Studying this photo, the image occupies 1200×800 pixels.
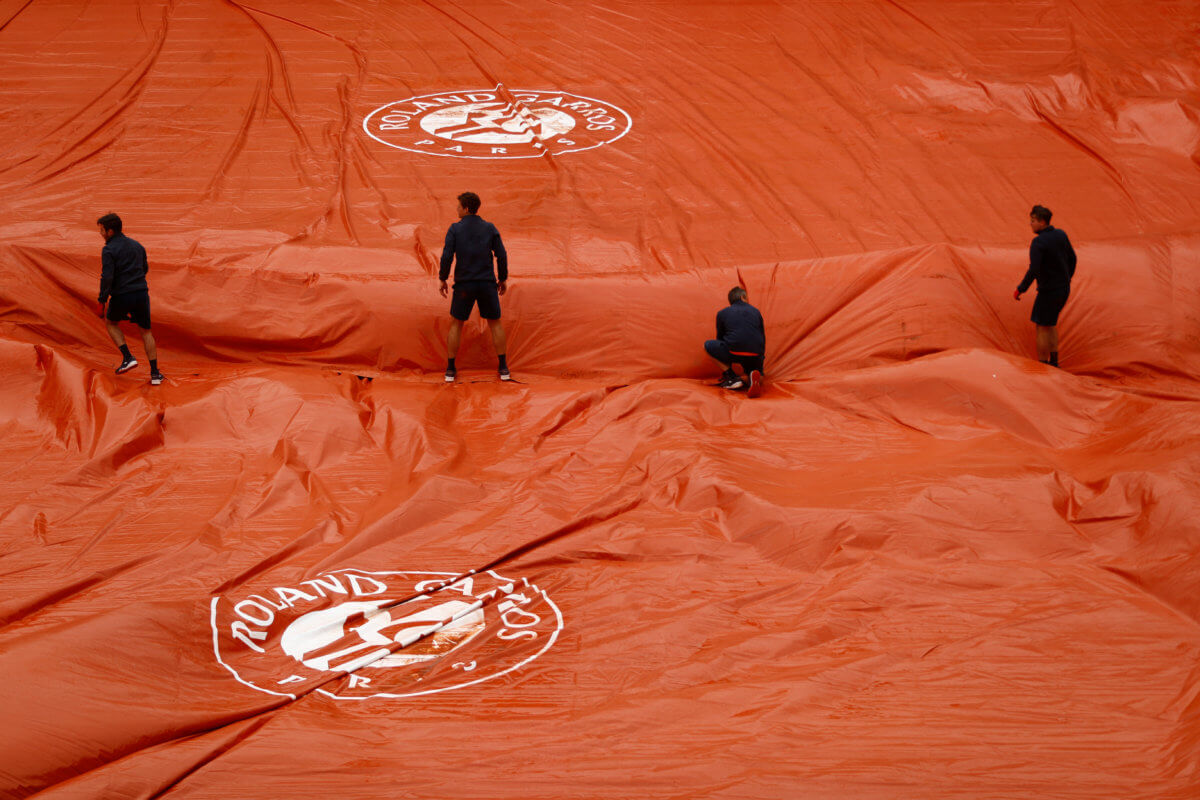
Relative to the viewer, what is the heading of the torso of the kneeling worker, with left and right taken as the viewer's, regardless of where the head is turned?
facing away from the viewer

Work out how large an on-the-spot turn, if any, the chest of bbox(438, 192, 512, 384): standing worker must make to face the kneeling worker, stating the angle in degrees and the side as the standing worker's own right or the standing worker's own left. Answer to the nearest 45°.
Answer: approximately 90° to the standing worker's own right

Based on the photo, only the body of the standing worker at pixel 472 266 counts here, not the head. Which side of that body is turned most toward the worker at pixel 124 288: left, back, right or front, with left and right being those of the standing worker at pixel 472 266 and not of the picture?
left

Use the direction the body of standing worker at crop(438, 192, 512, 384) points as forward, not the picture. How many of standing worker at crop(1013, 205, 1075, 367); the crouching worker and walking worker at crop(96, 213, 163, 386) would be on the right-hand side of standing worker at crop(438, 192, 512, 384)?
2

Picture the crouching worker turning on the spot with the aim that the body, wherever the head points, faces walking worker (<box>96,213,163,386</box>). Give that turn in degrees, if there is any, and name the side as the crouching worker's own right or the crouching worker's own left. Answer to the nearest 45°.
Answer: approximately 90° to the crouching worker's own left

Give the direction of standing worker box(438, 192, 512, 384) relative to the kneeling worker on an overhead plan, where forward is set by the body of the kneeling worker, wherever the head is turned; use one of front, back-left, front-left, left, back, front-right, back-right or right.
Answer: left

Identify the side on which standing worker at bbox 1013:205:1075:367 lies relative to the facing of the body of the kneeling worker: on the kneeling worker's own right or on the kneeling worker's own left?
on the kneeling worker's own right

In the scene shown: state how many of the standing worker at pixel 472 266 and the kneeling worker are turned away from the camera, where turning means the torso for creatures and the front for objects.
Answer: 2

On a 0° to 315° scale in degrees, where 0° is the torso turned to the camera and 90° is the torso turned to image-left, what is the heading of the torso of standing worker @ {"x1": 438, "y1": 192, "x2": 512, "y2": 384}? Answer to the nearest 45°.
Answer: approximately 180°

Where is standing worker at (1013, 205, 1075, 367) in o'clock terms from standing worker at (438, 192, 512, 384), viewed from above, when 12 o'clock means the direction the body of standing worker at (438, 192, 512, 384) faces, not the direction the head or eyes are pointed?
standing worker at (1013, 205, 1075, 367) is roughly at 3 o'clock from standing worker at (438, 192, 512, 384).
